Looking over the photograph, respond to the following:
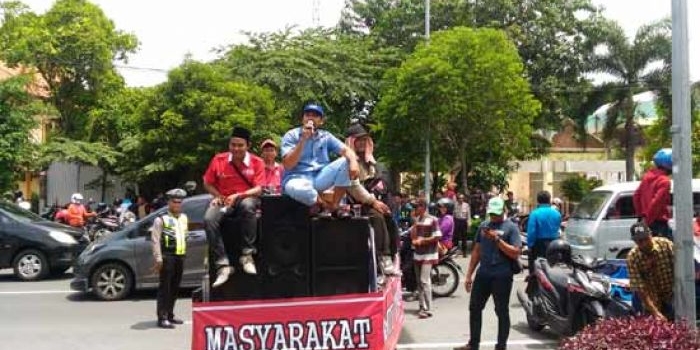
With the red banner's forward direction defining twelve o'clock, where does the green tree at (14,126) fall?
The green tree is roughly at 5 o'clock from the red banner.

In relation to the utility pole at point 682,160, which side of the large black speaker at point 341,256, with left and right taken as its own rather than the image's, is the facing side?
left

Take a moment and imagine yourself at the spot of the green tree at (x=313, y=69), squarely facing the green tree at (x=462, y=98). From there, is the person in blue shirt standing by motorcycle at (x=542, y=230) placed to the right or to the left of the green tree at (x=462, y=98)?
right

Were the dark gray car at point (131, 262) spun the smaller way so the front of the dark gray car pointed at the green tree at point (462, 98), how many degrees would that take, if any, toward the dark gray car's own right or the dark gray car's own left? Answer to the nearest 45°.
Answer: approximately 135° to the dark gray car's own right

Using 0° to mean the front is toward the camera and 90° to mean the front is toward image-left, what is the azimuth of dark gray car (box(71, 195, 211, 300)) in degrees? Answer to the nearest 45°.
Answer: approximately 90°

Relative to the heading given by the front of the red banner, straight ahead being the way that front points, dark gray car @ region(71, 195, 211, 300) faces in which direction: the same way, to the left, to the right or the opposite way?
to the right

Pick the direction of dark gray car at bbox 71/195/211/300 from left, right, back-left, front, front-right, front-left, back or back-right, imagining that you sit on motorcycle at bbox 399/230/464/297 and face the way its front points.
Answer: front

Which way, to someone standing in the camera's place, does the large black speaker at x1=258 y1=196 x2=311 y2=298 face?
facing the viewer

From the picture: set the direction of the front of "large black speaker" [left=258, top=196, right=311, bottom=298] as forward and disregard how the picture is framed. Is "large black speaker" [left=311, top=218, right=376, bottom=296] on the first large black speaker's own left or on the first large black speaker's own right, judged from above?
on the first large black speaker's own left

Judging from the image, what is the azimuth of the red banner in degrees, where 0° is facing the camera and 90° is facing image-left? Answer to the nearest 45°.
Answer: approximately 0°

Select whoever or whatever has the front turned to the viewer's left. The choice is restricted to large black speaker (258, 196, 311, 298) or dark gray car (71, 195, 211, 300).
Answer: the dark gray car
